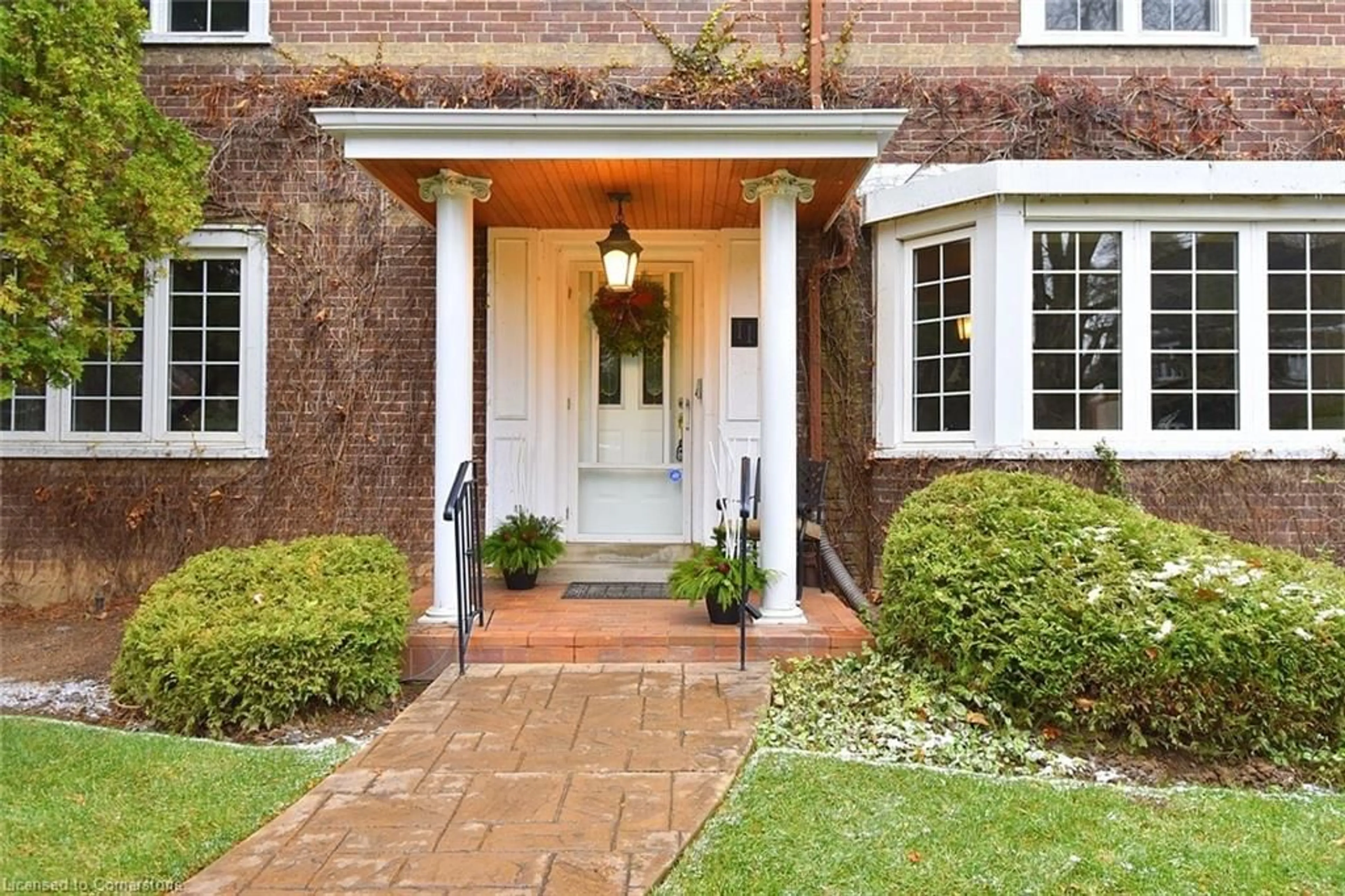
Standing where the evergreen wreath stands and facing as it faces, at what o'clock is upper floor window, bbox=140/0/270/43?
The upper floor window is roughly at 3 o'clock from the evergreen wreath.

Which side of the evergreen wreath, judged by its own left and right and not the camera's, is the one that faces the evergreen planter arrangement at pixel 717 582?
front

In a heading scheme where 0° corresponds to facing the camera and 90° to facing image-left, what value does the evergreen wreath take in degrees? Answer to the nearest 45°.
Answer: approximately 0°

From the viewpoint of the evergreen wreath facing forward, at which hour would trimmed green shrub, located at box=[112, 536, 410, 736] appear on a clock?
The trimmed green shrub is roughly at 1 o'clock from the evergreen wreath.

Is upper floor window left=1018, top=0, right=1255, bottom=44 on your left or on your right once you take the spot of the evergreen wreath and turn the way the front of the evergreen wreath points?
on your left

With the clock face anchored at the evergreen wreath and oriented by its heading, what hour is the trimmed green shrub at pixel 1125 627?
The trimmed green shrub is roughly at 11 o'clock from the evergreen wreath.

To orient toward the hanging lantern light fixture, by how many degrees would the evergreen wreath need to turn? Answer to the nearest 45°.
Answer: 0° — it already faces it

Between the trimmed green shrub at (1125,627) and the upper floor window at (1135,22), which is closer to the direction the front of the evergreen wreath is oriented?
the trimmed green shrub
